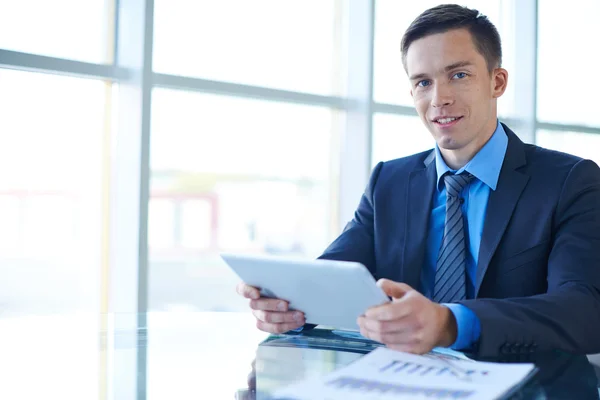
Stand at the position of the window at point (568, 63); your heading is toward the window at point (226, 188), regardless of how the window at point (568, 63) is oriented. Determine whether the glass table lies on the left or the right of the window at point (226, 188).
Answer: left

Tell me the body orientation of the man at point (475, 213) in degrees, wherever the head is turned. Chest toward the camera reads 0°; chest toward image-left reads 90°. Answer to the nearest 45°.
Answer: approximately 45°

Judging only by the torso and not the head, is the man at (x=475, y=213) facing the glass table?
yes

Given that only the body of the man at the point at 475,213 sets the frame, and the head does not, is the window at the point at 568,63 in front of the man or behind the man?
behind

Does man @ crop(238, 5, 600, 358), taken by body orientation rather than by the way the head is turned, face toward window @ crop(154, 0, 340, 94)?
no

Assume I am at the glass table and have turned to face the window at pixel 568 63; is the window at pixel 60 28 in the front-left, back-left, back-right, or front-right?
front-left

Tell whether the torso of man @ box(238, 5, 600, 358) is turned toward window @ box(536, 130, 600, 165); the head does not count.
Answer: no

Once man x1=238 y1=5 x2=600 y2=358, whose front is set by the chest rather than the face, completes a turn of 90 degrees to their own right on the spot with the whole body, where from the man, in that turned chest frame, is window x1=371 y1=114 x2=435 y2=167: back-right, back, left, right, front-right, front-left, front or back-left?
front-right

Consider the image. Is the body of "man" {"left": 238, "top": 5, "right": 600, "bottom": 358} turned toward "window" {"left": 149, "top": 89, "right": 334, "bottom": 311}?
no

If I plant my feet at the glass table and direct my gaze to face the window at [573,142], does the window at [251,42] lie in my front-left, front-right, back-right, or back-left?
front-left

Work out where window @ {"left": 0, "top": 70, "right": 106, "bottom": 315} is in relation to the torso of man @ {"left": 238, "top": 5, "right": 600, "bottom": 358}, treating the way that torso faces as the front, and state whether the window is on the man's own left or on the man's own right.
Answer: on the man's own right

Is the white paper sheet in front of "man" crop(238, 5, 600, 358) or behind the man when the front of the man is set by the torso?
in front
